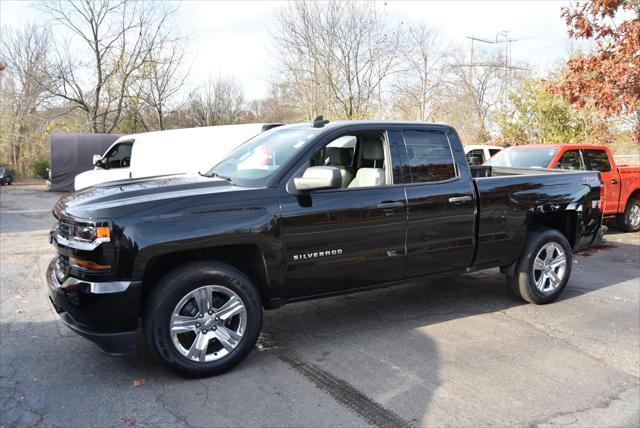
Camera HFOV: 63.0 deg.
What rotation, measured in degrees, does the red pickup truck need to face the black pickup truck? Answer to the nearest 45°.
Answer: approximately 45° to its left

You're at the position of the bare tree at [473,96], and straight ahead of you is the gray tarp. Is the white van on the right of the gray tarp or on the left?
left

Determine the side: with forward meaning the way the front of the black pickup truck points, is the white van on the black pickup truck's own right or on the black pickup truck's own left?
on the black pickup truck's own right

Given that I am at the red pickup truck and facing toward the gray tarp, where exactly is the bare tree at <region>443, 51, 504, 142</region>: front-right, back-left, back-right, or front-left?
front-right

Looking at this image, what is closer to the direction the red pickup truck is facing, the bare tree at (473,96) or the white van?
the white van

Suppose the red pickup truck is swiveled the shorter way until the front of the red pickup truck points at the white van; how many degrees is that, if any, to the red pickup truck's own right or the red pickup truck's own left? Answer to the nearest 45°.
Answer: approximately 45° to the red pickup truck's own right

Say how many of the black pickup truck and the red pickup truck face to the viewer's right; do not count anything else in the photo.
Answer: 0

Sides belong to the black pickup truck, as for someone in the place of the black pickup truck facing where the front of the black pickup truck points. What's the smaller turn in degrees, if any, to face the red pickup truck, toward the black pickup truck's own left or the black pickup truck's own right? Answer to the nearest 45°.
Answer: approximately 180°

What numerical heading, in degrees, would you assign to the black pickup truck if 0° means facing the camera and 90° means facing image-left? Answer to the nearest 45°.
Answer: approximately 45°

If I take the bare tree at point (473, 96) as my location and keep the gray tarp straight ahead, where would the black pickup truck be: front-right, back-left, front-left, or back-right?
front-left

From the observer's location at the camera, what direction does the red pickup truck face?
facing the viewer and to the left of the viewer

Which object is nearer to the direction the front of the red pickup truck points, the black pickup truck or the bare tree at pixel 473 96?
the black pickup truck

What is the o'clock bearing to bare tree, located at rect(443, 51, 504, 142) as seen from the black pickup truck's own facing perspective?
The bare tree is roughly at 5 o'clock from the black pickup truck.
